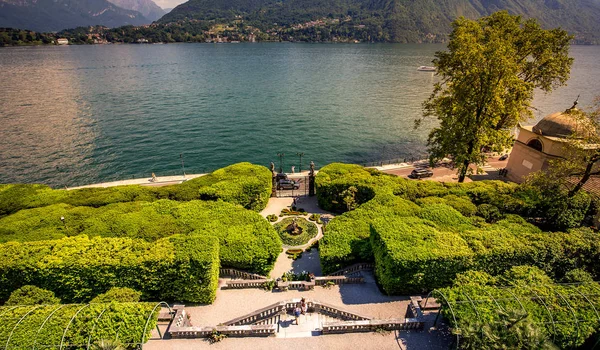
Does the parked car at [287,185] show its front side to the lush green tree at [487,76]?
yes

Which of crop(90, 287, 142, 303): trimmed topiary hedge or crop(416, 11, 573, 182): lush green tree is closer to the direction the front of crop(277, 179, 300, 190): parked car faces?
the lush green tree

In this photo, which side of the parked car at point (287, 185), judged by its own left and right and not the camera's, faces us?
right

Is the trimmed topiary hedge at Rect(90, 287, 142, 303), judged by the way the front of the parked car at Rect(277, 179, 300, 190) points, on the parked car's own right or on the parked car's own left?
on the parked car's own right

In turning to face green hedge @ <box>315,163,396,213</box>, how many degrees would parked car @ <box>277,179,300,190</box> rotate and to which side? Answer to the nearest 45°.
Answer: approximately 45° to its right

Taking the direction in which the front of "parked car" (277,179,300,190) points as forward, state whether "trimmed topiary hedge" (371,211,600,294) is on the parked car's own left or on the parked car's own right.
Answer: on the parked car's own right
